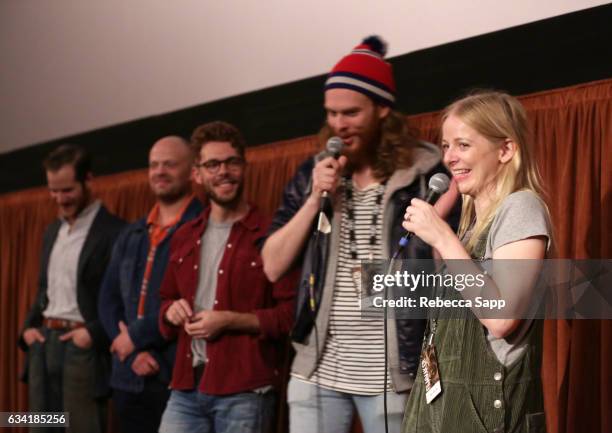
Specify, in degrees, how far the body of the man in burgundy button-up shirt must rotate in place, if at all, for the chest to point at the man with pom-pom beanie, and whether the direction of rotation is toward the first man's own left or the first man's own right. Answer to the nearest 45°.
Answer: approximately 90° to the first man's own left

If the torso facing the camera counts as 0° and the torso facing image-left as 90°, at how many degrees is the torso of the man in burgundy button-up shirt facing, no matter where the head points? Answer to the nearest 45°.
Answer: approximately 45°
